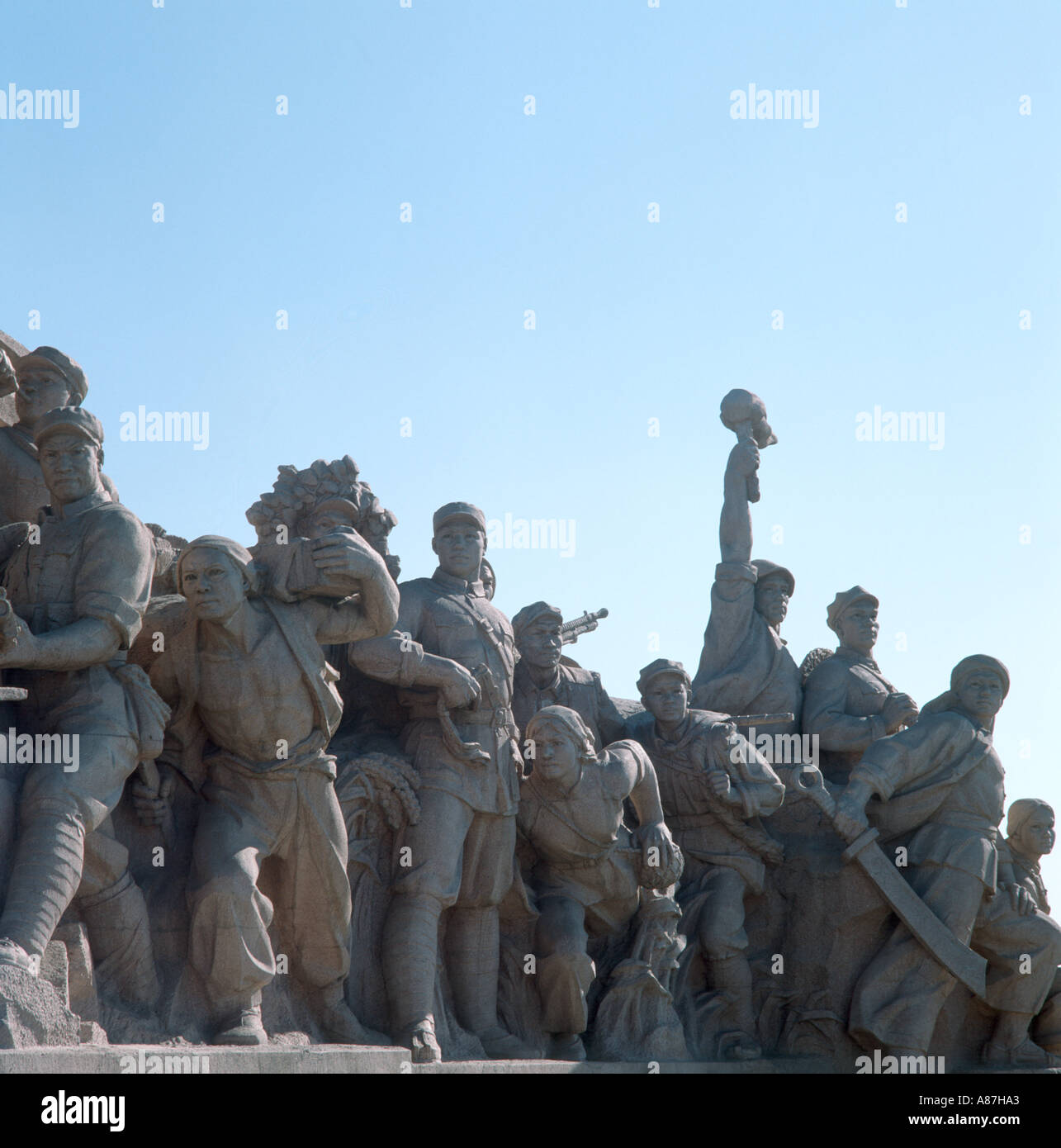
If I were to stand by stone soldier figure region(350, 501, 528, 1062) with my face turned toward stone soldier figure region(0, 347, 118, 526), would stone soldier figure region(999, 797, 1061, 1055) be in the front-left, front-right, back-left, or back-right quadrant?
back-right

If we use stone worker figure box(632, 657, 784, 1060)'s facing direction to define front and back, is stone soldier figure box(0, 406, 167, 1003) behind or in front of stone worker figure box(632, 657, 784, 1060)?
in front

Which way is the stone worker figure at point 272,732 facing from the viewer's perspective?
toward the camera

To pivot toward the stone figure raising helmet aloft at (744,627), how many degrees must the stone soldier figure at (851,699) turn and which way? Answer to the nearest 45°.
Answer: approximately 135° to its right

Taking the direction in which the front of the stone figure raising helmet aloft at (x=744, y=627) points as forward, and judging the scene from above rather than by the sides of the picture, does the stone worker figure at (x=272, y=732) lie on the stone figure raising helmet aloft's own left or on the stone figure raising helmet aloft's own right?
on the stone figure raising helmet aloft's own right

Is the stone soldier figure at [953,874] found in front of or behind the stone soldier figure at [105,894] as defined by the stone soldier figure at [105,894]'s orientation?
behind

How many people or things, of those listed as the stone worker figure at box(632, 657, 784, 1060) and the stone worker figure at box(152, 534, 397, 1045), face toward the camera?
2

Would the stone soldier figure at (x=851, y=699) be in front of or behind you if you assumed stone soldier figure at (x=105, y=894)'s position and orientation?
behind

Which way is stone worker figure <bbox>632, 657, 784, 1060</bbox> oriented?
toward the camera

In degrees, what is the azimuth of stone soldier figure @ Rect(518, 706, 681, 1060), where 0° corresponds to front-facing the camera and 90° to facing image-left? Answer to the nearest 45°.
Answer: approximately 45°

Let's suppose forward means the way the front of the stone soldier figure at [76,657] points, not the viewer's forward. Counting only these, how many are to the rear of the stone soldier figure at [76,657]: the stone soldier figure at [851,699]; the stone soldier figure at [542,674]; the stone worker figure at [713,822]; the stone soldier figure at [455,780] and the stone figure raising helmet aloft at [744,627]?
5
